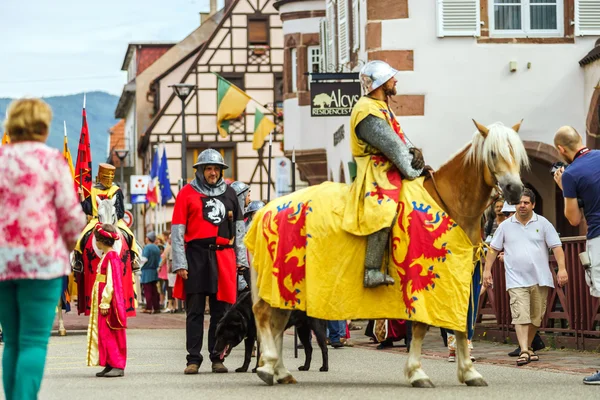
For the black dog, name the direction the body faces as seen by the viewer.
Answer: to the viewer's left

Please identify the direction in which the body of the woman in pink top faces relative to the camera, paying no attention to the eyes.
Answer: away from the camera

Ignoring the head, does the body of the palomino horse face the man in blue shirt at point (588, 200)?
yes

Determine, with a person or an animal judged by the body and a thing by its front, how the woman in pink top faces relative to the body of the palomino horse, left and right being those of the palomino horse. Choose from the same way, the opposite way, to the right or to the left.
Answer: to the left

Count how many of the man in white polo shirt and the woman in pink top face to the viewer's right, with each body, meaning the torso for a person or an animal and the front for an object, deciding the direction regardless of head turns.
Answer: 0

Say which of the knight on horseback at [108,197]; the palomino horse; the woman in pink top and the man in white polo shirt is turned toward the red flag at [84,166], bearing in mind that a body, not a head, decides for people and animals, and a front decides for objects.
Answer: the woman in pink top

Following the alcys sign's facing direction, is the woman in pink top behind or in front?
in front

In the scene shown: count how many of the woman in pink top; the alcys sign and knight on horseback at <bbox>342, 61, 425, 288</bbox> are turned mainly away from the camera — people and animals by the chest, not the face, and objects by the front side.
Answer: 1

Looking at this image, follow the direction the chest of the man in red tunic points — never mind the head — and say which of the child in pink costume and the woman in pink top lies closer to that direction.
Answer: the woman in pink top

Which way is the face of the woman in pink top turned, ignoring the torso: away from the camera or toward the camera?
away from the camera

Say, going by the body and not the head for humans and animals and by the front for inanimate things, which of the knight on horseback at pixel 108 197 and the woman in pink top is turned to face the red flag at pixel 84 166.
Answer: the woman in pink top

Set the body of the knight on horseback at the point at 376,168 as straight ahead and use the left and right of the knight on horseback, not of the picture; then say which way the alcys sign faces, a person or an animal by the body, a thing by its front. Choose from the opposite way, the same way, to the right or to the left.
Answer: to the right

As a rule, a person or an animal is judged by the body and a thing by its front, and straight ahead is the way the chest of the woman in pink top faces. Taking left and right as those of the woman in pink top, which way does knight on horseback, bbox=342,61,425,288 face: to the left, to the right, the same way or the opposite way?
to the right

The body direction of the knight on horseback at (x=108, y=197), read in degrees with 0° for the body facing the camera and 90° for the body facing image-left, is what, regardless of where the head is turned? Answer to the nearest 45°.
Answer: approximately 0°
